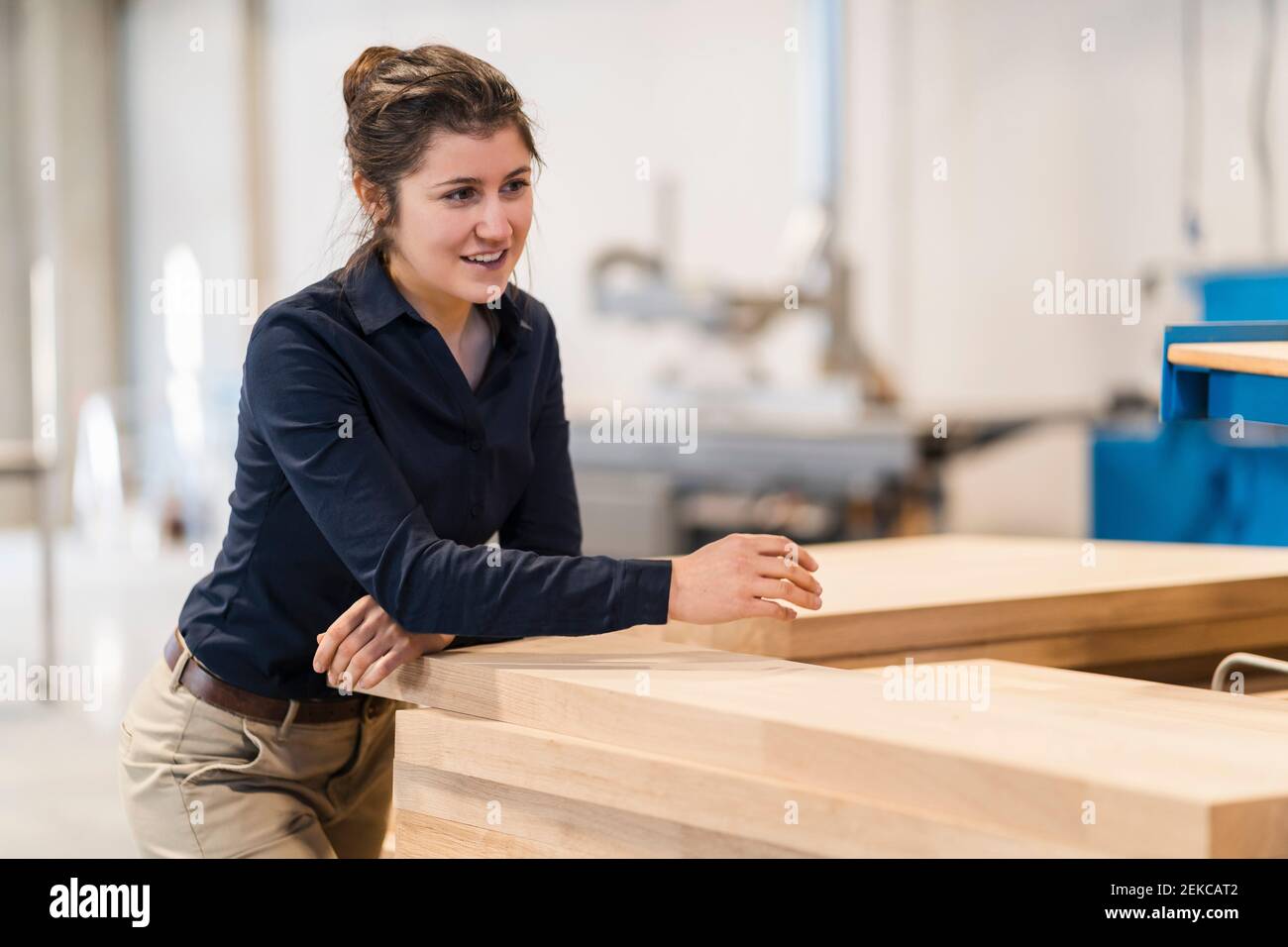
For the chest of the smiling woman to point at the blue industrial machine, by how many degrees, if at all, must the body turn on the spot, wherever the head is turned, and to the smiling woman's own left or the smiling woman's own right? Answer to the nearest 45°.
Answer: approximately 90° to the smiling woman's own left

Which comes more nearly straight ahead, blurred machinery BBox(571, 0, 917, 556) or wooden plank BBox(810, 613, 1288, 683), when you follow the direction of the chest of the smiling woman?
the wooden plank

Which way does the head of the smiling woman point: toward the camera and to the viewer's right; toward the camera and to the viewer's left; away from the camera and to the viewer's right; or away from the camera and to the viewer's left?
toward the camera and to the viewer's right

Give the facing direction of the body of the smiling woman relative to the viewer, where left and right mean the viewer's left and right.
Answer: facing the viewer and to the right of the viewer

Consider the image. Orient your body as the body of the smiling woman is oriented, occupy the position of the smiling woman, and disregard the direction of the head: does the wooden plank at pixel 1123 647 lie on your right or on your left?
on your left

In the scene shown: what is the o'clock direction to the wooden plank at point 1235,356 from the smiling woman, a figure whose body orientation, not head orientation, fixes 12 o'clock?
The wooden plank is roughly at 11 o'clock from the smiling woman.

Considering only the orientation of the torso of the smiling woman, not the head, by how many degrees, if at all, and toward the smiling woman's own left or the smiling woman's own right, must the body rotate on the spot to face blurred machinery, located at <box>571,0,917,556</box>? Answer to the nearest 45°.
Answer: approximately 135° to the smiling woman's own left
